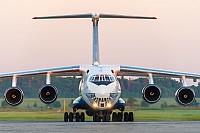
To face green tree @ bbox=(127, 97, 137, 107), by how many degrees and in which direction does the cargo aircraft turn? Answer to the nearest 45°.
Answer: approximately 180°

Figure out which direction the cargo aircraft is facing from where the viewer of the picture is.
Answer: facing the viewer
